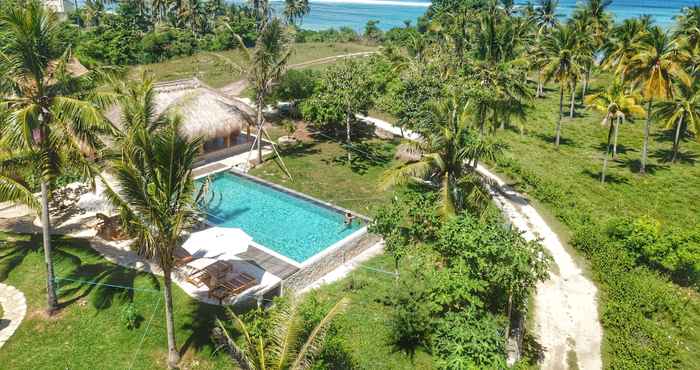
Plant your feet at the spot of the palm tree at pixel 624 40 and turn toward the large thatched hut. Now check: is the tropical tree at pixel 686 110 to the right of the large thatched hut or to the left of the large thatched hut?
left

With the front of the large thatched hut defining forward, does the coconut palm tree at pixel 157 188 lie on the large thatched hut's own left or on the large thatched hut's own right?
on the large thatched hut's own right

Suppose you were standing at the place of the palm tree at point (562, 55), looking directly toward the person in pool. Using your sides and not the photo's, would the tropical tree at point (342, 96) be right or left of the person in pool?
right

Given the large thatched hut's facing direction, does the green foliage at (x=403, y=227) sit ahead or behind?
ahead

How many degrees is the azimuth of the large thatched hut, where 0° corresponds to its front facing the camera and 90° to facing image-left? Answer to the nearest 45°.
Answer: approximately 315°

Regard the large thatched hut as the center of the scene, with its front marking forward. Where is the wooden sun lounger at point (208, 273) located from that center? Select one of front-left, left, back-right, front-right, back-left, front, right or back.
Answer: front-right

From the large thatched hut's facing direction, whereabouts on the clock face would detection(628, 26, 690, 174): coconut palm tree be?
The coconut palm tree is roughly at 11 o'clock from the large thatched hut.

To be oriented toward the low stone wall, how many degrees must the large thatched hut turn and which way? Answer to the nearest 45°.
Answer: approximately 45° to its right
